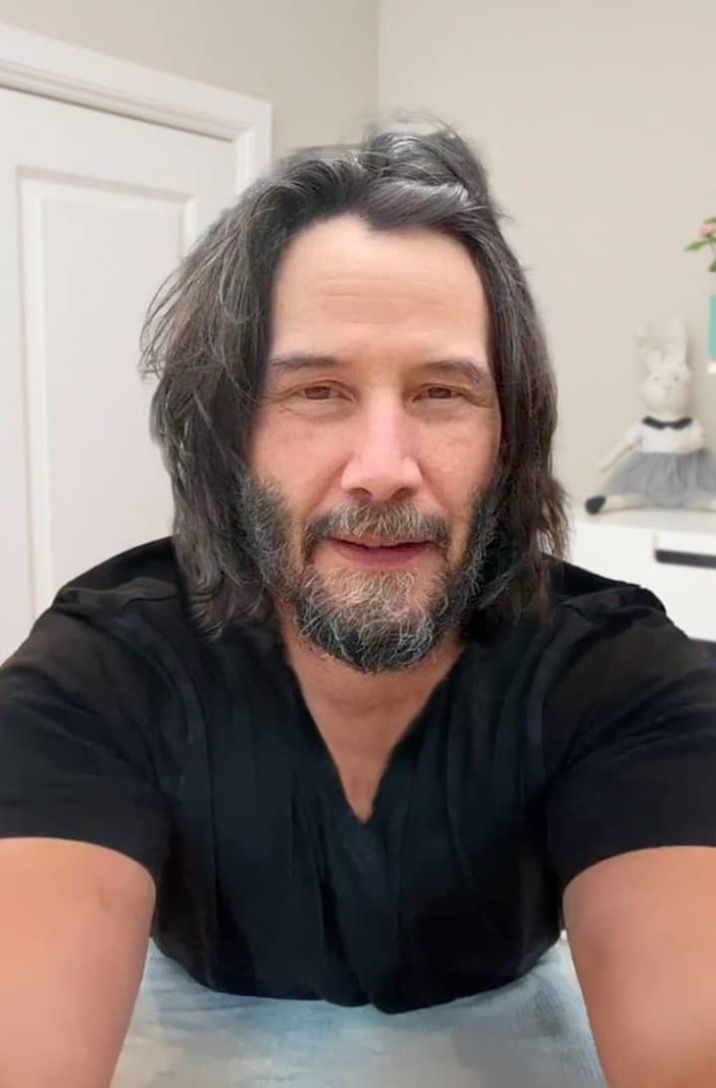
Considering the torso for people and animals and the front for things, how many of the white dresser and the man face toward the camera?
2

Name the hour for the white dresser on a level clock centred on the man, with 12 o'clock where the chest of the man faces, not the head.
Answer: The white dresser is roughly at 7 o'clock from the man.

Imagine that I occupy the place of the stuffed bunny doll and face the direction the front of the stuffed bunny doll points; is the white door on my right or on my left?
on my right

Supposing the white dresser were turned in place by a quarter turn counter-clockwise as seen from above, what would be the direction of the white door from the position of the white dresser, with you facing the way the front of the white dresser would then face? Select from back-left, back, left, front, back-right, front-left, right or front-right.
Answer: back

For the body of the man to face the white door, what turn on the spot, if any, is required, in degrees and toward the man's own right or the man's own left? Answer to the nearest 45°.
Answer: approximately 135° to the man's own right

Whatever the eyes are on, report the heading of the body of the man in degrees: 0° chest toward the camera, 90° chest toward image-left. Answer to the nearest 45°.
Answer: approximately 0°

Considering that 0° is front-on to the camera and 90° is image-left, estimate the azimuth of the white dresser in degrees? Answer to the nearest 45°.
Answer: approximately 0°

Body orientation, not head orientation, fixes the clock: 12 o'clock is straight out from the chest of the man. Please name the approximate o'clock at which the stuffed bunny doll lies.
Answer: The stuffed bunny doll is roughly at 7 o'clock from the man.
